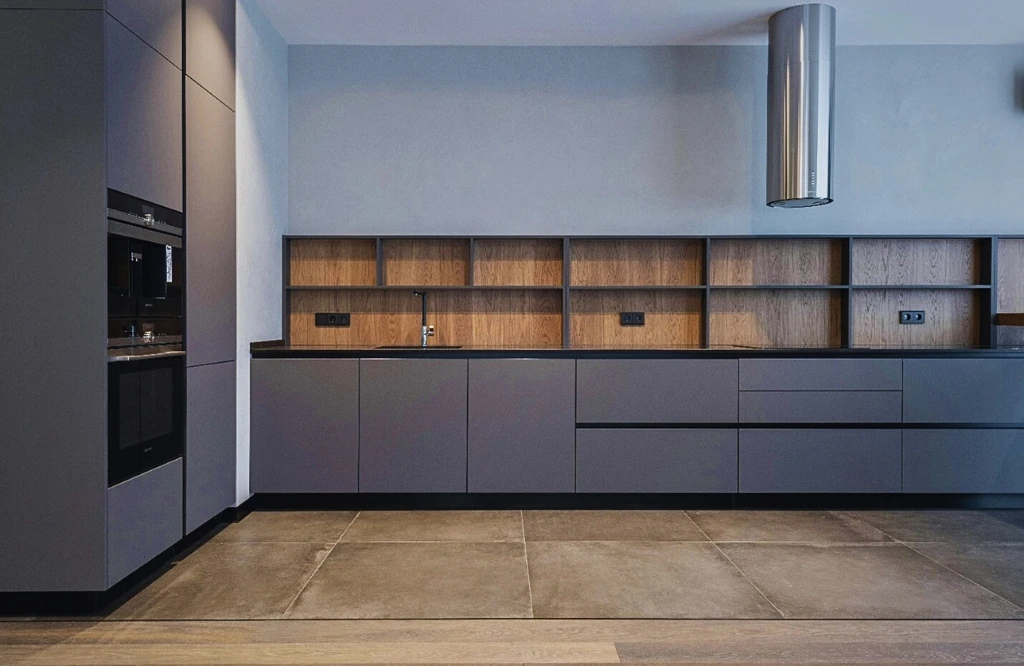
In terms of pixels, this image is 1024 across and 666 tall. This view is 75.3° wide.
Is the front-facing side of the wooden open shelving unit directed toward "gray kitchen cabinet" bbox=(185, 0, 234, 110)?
no

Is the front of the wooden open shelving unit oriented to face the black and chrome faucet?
no

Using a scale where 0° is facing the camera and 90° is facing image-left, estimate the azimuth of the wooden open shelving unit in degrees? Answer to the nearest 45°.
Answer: approximately 0°

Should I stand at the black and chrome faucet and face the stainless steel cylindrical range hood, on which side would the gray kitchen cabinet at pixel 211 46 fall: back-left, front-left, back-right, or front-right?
back-right

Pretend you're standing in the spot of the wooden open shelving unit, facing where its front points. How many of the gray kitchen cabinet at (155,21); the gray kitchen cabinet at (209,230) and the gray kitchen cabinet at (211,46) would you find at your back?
0
